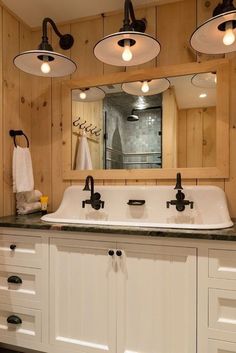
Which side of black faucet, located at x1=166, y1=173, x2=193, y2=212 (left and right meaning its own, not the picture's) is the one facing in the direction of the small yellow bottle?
right

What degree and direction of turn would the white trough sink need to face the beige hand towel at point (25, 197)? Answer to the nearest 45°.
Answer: approximately 90° to its right

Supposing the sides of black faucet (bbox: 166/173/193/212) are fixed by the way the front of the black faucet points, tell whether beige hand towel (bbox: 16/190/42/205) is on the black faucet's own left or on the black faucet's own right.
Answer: on the black faucet's own right

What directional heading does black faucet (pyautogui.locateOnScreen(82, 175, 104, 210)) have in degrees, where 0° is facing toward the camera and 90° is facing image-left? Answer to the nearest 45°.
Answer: approximately 45°

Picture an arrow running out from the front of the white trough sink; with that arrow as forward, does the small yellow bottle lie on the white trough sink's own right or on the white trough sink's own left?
on the white trough sink's own right

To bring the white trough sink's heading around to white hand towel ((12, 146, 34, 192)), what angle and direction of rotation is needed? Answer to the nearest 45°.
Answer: approximately 90° to its right
